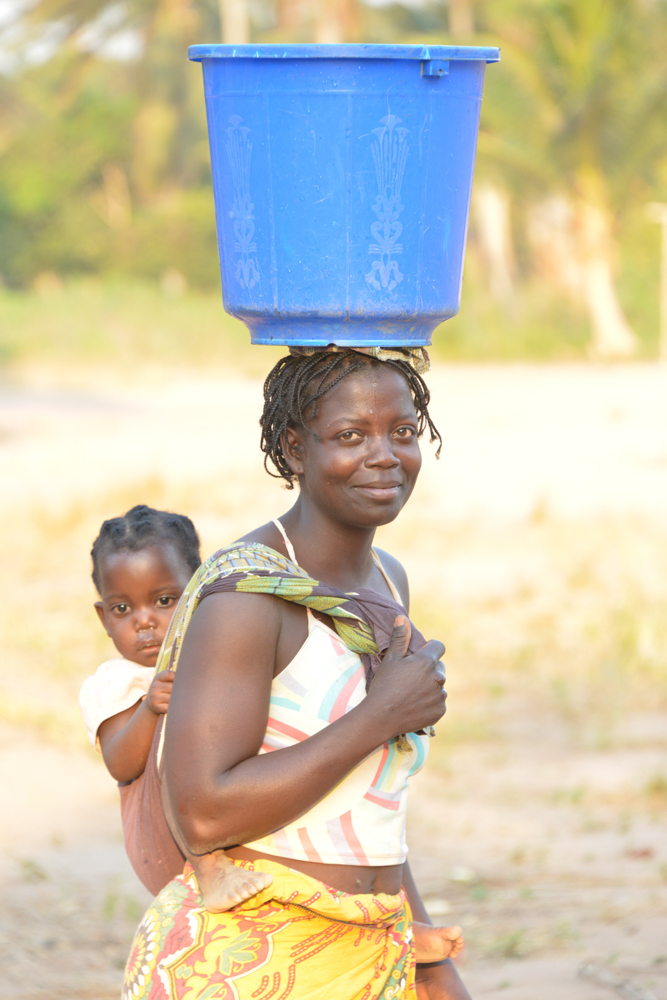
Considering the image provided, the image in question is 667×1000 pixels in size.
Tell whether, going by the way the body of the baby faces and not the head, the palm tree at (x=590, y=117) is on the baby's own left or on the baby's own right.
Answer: on the baby's own left

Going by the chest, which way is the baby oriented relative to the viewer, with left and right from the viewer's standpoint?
facing the viewer and to the right of the viewer
